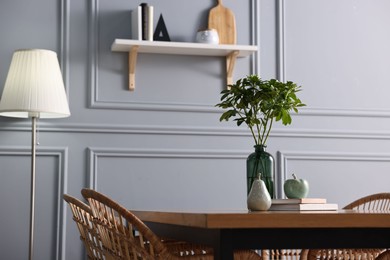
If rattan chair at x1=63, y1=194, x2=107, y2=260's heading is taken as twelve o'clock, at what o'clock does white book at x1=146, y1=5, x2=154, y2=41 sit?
The white book is roughly at 11 o'clock from the rattan chair.

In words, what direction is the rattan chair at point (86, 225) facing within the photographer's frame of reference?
facing away from the viewer and to the right of the viewer

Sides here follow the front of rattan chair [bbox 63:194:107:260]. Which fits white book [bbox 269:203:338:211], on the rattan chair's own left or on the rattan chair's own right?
on the rattan chair's own right

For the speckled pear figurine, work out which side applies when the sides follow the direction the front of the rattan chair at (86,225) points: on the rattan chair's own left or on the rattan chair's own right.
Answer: on the rattan chair's own right
